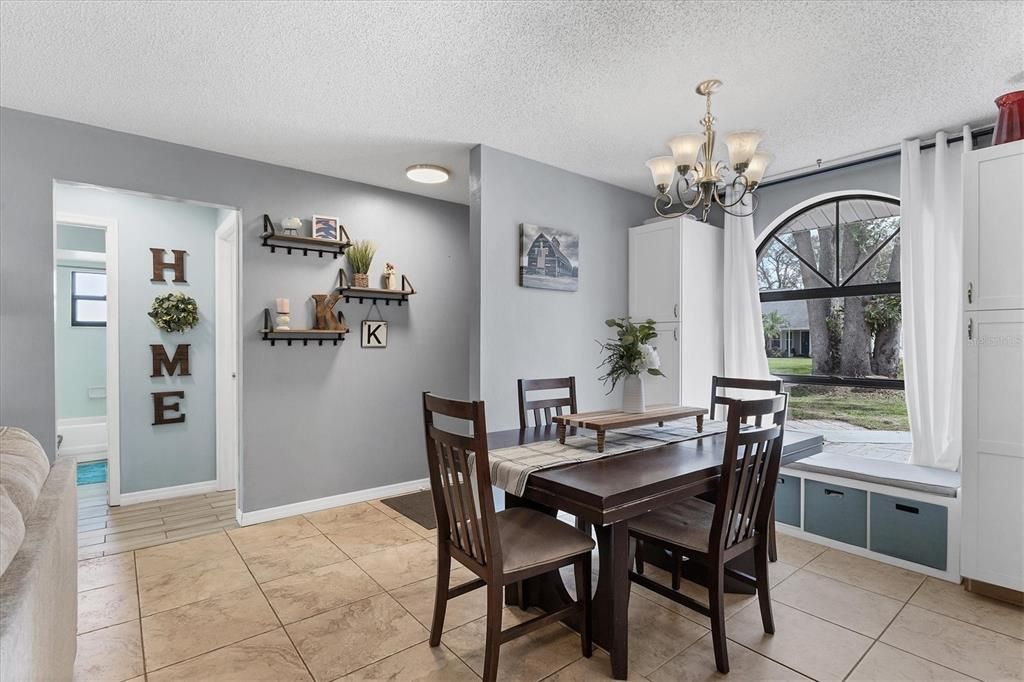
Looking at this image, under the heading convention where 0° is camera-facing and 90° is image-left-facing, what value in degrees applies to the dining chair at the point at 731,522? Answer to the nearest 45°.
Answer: approximately 135°

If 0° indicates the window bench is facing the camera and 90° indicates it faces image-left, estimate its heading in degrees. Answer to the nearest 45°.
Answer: approximately 45°

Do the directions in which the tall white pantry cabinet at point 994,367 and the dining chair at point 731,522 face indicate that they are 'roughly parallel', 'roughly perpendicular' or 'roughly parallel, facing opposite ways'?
roughly perpendicular

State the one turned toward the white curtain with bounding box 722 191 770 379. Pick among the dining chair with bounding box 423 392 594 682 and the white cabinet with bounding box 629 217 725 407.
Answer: the dining chair

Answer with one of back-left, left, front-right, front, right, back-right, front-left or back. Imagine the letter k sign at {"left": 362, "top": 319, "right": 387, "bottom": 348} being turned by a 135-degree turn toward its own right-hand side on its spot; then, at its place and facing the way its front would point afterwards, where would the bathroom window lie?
front

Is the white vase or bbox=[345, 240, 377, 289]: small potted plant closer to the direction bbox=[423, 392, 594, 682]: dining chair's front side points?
the white vase

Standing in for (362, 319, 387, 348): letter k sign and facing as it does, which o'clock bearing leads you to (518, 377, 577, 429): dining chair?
The dining chair is roughly at 11 o'clock from the letter k sign.

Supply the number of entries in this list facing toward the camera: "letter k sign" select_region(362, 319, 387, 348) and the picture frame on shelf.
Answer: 2

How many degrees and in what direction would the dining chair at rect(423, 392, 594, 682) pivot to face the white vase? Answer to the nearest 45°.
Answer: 0° — it already faces it
